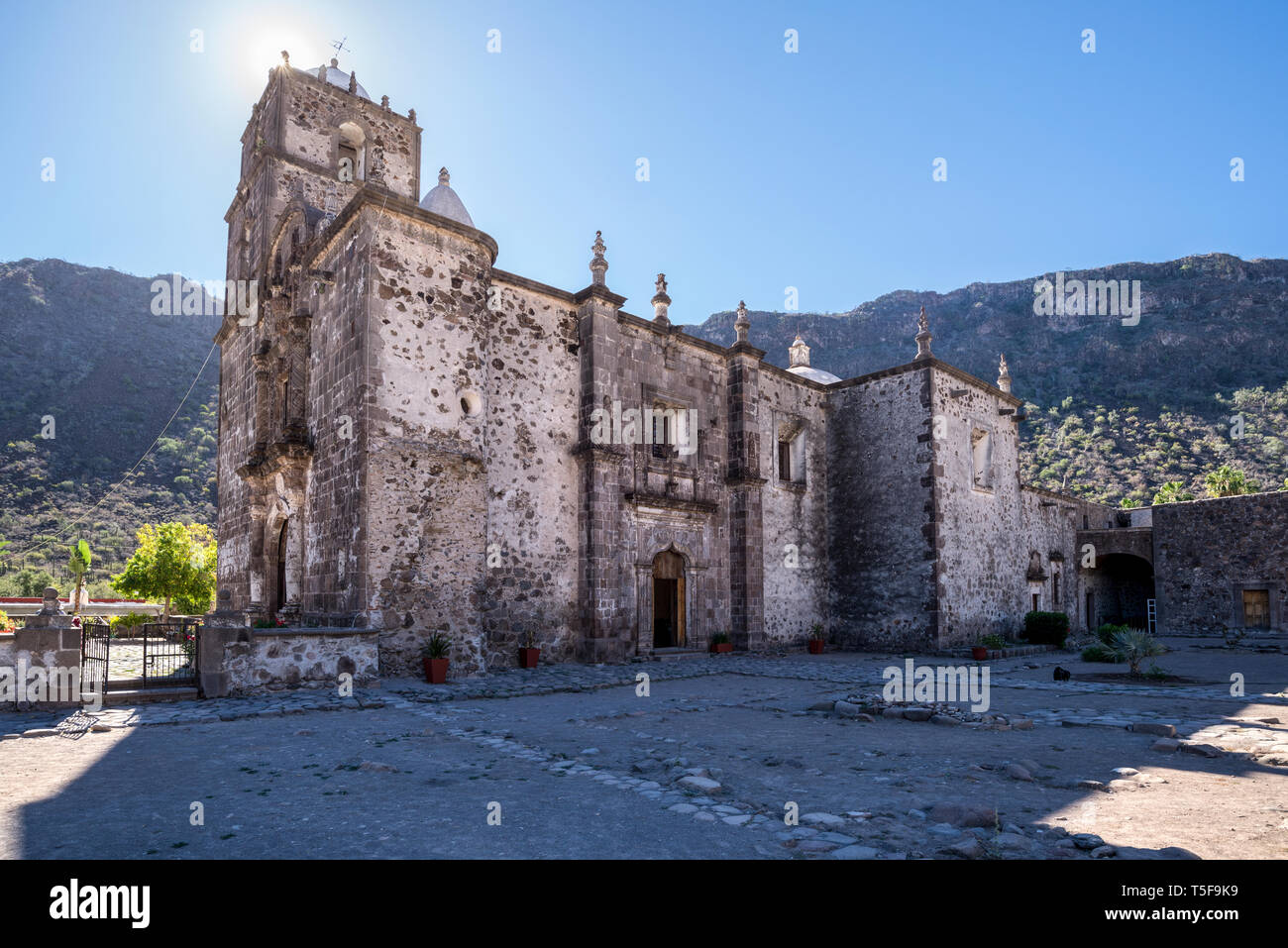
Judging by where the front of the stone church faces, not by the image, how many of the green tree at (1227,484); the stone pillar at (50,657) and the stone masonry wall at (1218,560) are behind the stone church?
2

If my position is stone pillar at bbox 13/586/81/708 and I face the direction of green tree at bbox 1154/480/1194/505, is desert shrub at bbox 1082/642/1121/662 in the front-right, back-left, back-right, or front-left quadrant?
front-right

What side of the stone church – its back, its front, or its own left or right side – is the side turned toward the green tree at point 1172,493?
back

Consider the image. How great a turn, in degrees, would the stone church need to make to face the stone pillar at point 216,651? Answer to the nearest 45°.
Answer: approximately 45° to its left

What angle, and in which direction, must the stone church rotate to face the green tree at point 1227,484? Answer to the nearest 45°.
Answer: approximately 180°

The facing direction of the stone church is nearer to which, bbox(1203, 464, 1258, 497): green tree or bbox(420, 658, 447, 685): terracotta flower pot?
the terracotta flower pot

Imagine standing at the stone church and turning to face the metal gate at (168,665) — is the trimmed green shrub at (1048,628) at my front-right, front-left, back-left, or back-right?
back-left

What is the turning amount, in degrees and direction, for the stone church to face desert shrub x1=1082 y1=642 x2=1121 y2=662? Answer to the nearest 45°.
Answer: approximately 135° to its left

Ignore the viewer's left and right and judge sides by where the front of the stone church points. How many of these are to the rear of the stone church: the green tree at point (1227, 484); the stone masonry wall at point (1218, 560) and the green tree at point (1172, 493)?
3

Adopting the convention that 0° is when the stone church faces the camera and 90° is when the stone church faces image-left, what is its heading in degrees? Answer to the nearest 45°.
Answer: approximately 45°

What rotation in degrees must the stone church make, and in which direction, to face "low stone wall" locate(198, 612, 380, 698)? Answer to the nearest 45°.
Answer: approximately 45° to its left

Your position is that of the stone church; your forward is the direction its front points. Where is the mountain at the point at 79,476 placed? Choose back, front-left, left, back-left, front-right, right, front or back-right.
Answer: right
